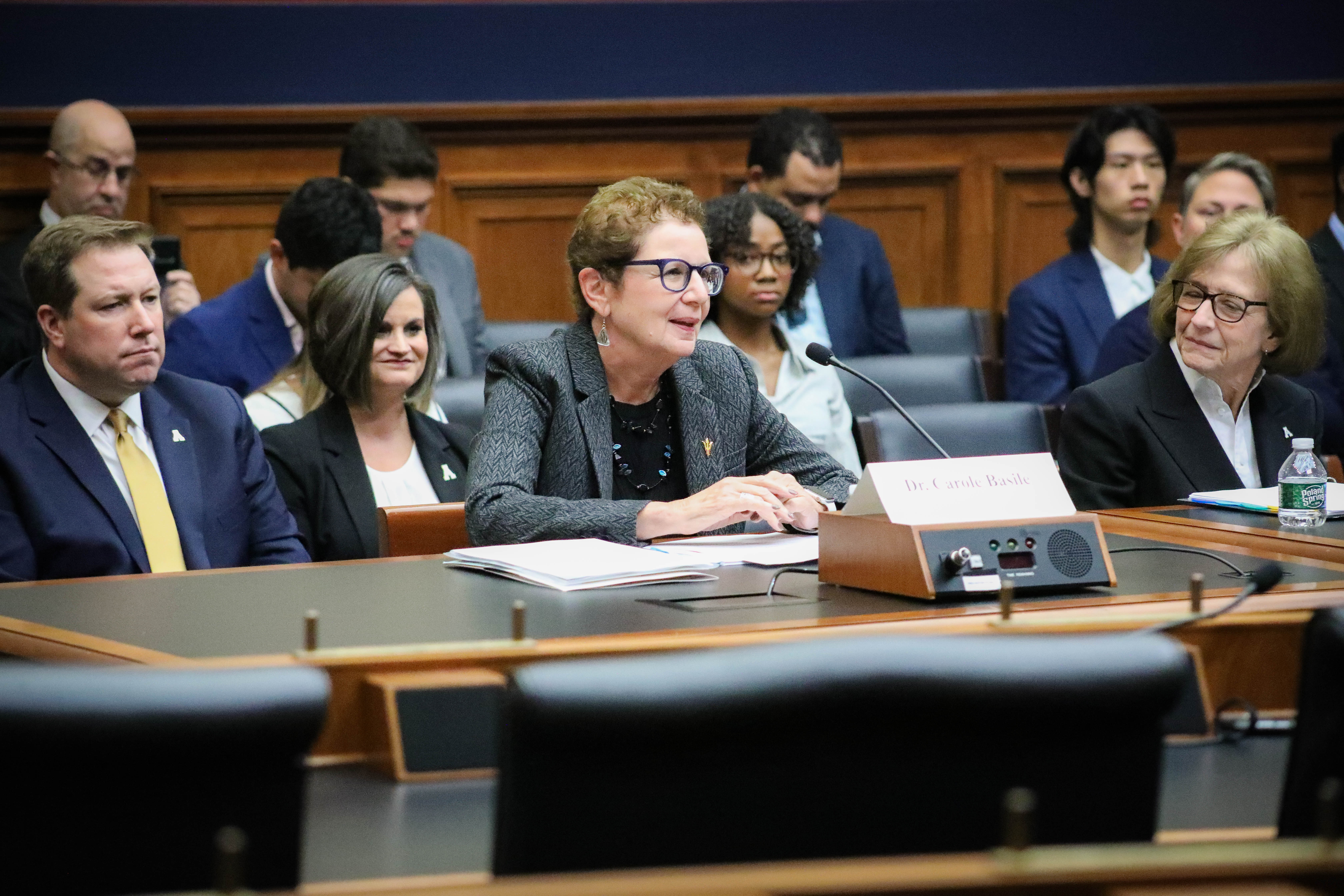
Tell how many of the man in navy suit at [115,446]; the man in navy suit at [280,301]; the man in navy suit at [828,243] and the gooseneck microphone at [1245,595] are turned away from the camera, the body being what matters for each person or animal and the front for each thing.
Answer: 0

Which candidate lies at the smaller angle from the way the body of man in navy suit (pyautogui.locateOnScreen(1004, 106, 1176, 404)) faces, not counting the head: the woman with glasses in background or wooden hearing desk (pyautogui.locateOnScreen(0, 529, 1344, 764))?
the wooden hearing desk

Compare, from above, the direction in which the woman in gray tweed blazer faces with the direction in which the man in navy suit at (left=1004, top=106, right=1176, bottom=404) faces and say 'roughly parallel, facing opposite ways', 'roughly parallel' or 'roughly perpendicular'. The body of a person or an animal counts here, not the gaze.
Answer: roughly parallel

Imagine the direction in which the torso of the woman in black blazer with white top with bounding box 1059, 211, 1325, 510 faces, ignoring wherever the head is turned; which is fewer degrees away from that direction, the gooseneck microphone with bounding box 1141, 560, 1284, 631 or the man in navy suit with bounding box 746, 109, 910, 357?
the gooseneck microphone

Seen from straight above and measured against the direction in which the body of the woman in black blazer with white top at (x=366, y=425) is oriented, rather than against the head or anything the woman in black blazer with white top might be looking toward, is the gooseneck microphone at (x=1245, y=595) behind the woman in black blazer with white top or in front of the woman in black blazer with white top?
in front

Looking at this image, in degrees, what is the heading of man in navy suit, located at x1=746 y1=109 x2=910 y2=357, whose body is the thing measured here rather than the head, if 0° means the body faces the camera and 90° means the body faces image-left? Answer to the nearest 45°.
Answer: approximately 315°

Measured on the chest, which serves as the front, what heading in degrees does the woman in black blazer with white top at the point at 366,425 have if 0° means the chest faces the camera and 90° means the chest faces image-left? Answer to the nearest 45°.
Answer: approximately 315°

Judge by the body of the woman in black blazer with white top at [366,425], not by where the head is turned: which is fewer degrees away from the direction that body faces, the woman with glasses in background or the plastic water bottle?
the plastic water bottle

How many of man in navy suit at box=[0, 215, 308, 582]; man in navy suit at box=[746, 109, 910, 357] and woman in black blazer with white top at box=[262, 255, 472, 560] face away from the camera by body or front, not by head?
0

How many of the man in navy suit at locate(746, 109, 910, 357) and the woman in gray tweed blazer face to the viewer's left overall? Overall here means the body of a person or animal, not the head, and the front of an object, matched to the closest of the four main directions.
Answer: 0

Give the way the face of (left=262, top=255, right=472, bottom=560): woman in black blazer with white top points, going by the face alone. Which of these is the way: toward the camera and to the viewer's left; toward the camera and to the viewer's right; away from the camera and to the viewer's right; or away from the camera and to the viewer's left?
toward the camera and to the viewer's right

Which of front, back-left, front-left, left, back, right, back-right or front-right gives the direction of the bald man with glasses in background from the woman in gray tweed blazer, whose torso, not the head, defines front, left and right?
back

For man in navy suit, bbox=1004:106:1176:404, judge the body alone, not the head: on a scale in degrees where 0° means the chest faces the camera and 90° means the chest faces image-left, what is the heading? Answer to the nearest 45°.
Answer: approximately 315°
